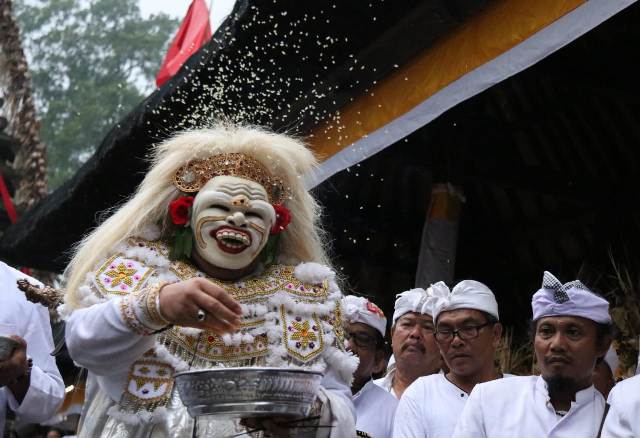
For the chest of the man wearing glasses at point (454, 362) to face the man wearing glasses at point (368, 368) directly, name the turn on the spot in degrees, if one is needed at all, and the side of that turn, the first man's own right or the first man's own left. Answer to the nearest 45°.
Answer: approximately 90° to the first man's own right

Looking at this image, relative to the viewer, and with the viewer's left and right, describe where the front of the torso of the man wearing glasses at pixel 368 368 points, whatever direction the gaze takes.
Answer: facing the viewer and to the left of the viewer

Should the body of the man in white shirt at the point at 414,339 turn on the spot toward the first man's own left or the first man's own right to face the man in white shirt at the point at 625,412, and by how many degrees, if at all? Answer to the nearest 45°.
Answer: approximately 45° to the first man's own left

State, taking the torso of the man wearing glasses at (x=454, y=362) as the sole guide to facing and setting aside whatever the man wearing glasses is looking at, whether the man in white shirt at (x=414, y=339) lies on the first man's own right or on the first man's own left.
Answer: on the first man's own right

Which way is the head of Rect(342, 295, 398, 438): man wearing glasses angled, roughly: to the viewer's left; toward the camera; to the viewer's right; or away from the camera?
to the viewer's left

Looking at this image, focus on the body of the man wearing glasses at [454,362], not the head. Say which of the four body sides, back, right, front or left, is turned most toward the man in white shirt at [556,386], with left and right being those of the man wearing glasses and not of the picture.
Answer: left

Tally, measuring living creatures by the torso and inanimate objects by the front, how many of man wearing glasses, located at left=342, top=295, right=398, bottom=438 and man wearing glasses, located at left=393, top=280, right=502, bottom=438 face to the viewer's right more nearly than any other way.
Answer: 0

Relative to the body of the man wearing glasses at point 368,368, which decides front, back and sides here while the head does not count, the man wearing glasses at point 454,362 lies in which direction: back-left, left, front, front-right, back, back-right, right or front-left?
left

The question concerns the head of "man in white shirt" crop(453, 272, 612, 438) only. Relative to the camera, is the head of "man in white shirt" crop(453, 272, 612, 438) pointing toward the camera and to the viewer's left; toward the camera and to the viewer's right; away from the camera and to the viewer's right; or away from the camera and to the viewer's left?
toward the camera and to the viewer's left
